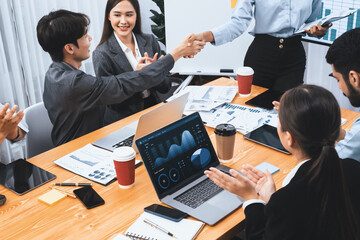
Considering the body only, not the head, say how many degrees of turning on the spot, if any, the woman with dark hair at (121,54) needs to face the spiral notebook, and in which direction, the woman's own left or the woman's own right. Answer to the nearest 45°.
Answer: approximately 45° to the woman's own right

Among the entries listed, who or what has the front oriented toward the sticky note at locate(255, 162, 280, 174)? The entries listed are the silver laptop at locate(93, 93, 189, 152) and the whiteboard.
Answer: the whiteboard

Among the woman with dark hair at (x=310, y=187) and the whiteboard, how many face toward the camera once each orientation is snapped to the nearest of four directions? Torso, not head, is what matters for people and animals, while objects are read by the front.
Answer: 1

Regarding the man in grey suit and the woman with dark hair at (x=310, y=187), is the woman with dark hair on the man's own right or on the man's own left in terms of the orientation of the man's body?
on the man's own right

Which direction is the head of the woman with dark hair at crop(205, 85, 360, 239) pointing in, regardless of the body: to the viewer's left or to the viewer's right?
to the viewer's left

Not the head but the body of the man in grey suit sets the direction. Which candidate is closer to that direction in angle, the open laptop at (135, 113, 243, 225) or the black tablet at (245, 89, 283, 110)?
the black tablet

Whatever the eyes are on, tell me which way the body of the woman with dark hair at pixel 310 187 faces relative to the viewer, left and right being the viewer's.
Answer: facing away from the viewer and to the left of the viewer

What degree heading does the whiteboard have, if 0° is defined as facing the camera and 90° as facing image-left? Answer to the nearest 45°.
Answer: approximately 0°

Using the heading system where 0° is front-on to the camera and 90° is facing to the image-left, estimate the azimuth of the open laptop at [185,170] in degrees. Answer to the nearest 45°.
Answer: approximately 315°
